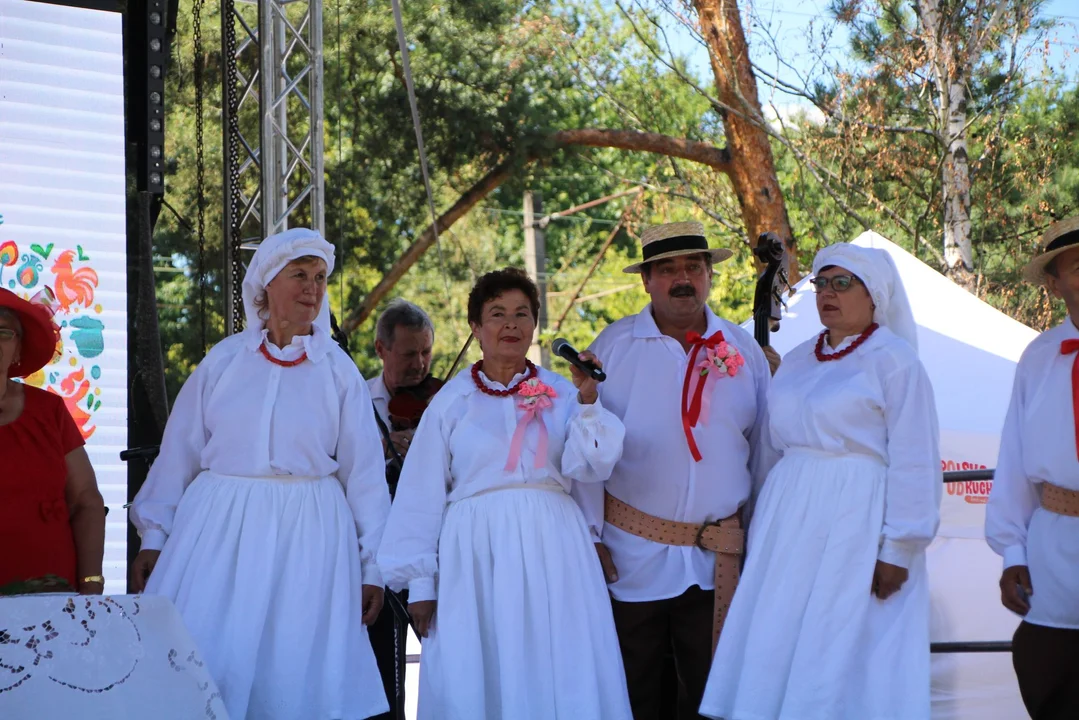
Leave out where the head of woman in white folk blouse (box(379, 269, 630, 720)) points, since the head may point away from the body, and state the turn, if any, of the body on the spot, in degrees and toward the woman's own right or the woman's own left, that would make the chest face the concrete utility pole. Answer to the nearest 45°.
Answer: approximately 180°

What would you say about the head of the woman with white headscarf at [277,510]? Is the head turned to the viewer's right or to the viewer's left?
to the viewer's right

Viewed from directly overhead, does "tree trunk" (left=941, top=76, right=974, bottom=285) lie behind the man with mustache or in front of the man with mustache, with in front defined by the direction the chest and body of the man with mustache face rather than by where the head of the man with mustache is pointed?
behind

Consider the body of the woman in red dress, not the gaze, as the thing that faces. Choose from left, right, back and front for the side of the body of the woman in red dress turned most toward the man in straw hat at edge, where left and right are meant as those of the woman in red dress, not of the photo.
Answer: left

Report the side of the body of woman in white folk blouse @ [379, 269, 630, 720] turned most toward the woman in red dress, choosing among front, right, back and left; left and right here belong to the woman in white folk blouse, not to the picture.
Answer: right

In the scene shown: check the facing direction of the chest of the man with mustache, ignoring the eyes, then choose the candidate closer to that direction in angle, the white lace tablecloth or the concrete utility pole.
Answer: the white lace tablecloth

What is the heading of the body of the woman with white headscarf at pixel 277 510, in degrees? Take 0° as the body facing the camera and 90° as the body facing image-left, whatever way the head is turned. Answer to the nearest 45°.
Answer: approximately 0°
